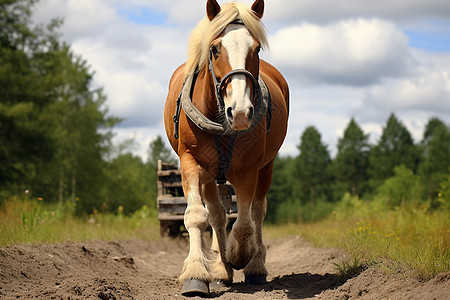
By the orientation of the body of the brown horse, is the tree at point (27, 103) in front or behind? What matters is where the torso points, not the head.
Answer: behind

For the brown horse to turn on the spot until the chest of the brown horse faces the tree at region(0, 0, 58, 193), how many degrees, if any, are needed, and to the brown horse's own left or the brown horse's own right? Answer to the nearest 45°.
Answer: approximately 135° to the brown horse's own right

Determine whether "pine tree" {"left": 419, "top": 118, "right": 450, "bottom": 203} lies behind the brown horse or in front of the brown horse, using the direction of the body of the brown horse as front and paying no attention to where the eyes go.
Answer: behind

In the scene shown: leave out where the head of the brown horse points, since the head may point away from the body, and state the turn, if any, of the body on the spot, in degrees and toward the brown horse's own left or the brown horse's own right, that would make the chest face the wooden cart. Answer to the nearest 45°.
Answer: approximately 180°

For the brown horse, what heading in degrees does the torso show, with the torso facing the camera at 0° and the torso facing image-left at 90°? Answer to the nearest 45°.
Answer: approximately 0°
